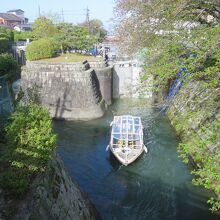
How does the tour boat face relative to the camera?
toward the camera

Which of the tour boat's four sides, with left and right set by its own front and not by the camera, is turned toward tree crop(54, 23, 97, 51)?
back

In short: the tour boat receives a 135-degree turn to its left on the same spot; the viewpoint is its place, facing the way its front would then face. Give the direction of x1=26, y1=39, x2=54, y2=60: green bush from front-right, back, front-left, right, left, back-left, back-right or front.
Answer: left

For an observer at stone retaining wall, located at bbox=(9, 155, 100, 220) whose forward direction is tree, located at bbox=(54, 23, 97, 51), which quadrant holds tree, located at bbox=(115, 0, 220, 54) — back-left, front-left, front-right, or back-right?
front-right

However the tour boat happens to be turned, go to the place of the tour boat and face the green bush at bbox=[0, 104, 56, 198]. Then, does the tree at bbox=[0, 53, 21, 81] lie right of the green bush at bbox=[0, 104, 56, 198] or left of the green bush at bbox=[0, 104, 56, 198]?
right

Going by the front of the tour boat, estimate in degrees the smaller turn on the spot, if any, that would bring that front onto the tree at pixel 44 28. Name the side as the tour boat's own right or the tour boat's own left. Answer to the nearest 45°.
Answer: approximately 135° to the tour boat's own right

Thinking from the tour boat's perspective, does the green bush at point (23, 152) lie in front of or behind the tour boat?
in front

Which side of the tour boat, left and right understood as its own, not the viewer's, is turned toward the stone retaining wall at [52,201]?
front

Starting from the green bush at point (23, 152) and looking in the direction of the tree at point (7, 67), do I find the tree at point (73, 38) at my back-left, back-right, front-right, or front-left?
front-right

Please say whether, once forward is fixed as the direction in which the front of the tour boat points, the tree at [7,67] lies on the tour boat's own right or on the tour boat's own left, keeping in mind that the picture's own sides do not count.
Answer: on the tour boat's own right

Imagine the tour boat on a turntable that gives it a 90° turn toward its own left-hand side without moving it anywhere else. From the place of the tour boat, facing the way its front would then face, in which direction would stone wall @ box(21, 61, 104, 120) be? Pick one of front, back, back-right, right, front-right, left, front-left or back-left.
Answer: back-left
